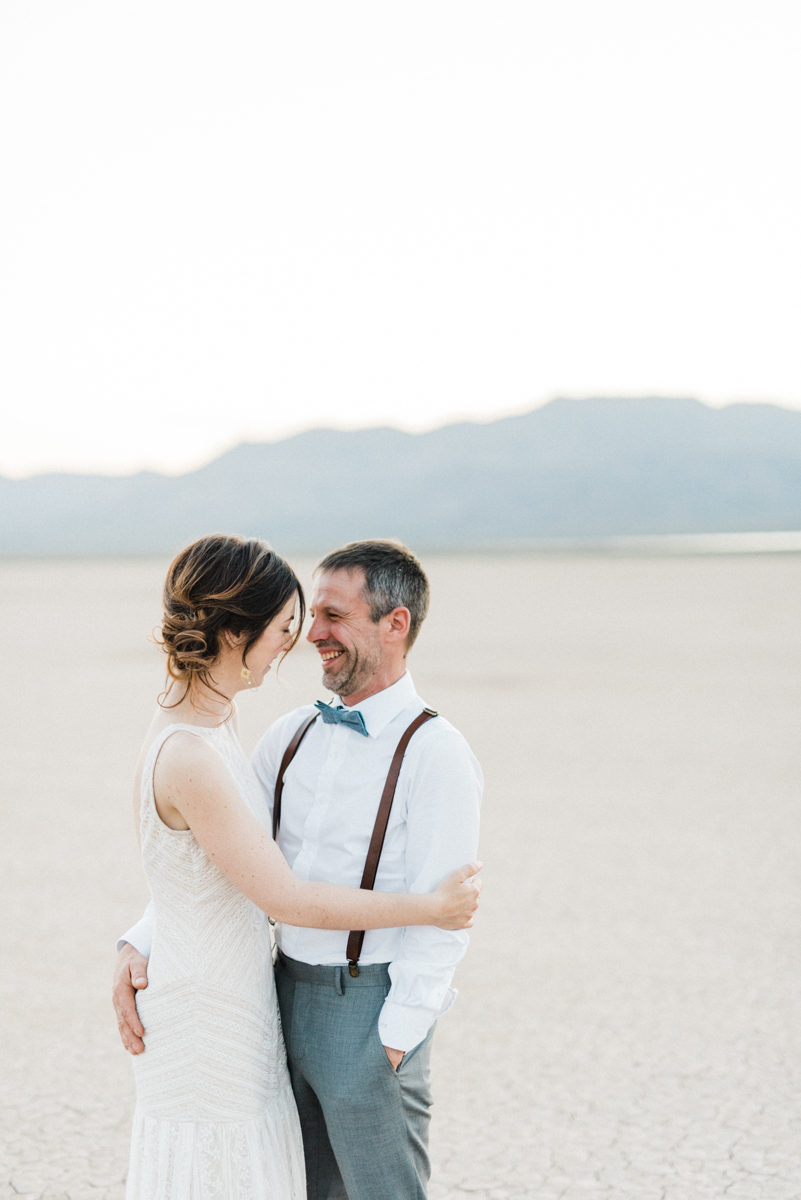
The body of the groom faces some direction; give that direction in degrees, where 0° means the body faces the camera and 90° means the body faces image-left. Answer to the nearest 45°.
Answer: approximately 45°

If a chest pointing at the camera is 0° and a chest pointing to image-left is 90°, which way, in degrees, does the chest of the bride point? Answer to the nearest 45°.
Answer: approximately 270°
